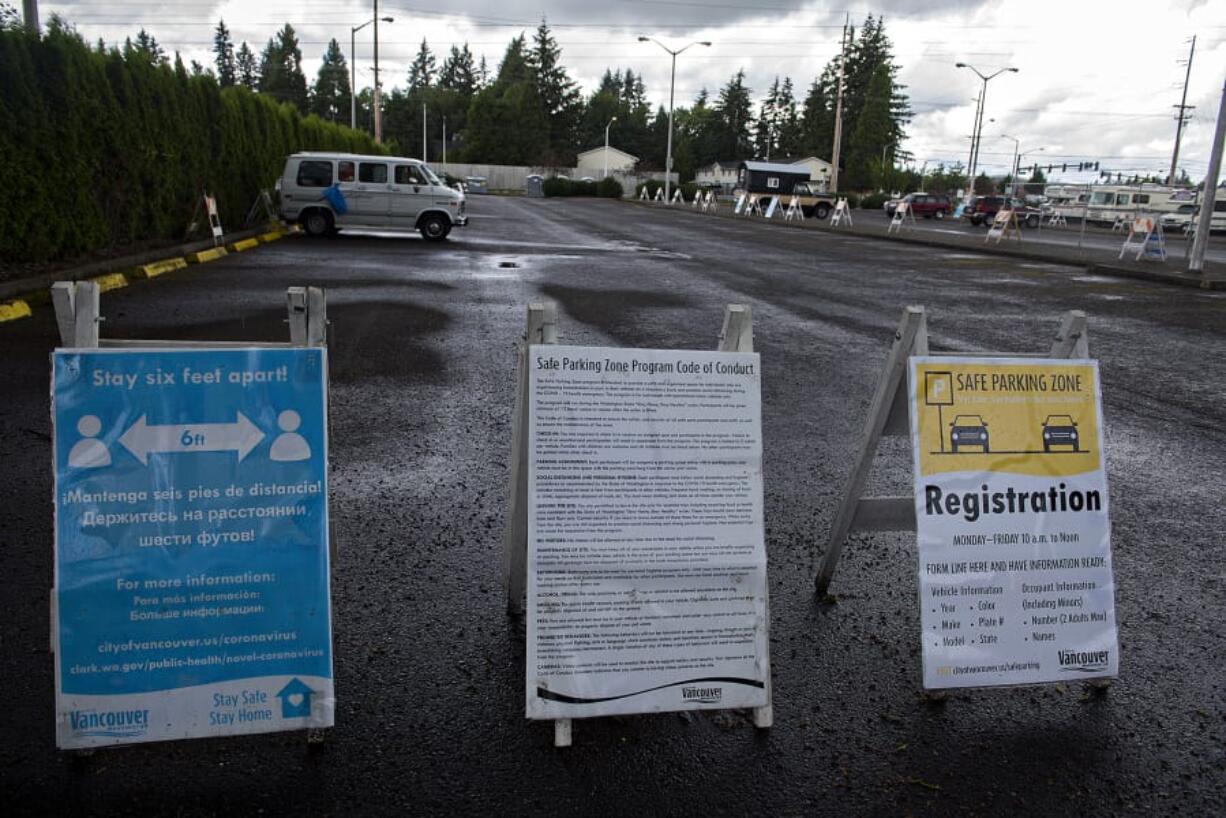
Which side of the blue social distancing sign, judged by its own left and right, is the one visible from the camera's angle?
front

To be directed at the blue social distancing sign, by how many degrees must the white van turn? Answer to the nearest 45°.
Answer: approximately 90° to its right

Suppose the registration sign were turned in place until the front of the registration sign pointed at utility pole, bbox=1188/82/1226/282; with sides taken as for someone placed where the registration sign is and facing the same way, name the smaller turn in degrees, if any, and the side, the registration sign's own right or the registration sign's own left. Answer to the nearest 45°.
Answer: approximately 180°

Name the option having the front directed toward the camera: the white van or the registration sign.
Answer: the registration sign

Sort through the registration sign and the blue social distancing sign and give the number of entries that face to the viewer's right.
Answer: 0

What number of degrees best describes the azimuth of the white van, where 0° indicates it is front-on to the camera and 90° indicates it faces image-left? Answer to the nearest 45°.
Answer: approximately 270°

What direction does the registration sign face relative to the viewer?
toward the camera

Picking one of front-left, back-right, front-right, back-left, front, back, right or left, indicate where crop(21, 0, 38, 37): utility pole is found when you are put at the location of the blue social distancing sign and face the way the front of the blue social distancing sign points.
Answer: back

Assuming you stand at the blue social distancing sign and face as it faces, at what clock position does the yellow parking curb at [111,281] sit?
The yellow parking curb is roughly at 6 o'clock from the blue social distancing sign.

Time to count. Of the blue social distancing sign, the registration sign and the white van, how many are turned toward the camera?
2

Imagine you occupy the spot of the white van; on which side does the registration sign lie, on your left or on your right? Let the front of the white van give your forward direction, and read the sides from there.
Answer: on your right

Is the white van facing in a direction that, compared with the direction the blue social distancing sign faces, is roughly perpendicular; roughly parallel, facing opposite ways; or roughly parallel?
roughly perpendicular
